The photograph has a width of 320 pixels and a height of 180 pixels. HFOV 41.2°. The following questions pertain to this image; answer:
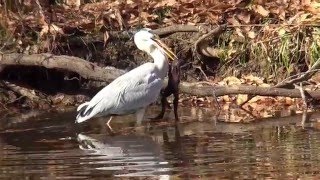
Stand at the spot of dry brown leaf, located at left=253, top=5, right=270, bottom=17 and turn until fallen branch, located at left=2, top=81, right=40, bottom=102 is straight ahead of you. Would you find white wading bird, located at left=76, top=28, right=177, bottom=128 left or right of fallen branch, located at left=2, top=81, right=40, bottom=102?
left

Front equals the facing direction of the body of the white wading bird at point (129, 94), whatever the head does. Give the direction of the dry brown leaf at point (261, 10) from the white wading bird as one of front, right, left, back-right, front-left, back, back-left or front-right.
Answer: front-left

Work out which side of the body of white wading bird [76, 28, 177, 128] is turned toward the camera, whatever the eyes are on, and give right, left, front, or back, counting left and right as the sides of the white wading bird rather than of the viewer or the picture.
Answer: right

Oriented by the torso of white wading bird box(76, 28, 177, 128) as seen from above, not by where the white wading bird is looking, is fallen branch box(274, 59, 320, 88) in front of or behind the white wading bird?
in front

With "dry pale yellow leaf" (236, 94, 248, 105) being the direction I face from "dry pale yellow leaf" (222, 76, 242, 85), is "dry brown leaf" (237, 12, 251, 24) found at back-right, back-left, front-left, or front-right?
back-left

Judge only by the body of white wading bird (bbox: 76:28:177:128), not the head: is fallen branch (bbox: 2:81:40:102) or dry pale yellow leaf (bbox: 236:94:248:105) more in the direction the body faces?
the dry pale yellow leaf

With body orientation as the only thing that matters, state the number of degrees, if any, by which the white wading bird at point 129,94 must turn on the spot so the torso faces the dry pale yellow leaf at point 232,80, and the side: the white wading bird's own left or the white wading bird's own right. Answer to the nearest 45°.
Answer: approximately 45° to the white wading bird's own left

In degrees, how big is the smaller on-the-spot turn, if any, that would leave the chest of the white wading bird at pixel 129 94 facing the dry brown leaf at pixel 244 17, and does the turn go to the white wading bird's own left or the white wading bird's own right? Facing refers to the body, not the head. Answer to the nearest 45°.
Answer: approximately 45° to the white wading bird's own left
